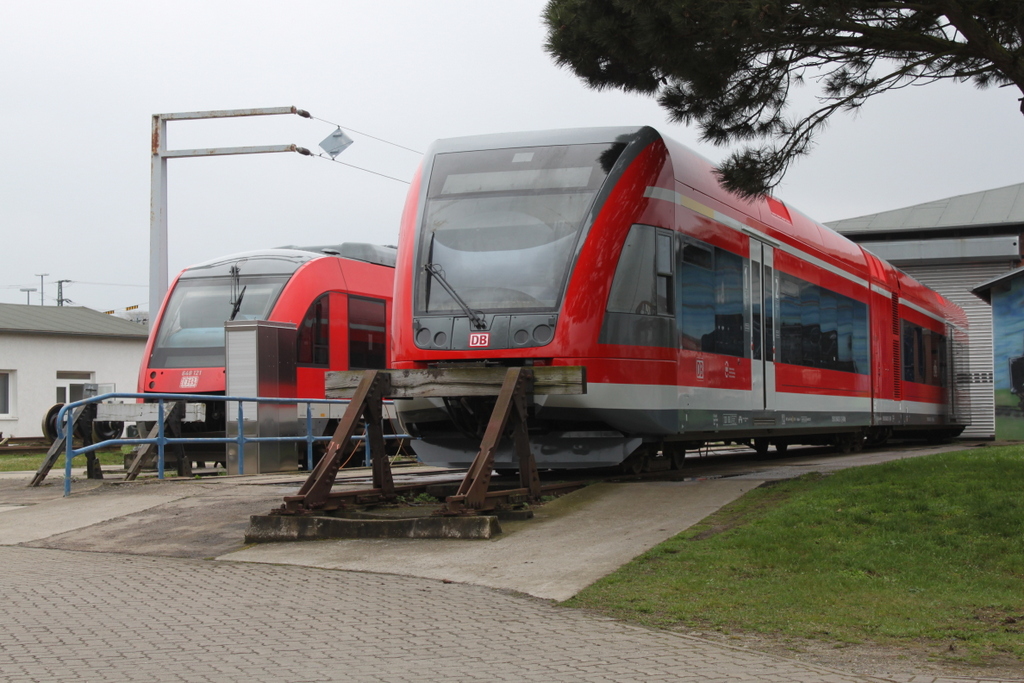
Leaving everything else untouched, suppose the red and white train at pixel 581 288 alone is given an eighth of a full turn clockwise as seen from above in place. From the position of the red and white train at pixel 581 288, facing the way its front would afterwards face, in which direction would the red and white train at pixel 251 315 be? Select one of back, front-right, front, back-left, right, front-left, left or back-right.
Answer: front-right

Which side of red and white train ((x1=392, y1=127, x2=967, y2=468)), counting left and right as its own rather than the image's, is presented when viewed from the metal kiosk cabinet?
front

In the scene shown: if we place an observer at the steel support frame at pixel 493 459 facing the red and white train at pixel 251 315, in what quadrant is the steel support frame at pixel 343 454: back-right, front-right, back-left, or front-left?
front-left

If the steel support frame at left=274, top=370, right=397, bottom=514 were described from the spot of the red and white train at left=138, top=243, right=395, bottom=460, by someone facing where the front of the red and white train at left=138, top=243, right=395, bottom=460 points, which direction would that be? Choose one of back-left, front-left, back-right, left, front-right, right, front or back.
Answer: front-left

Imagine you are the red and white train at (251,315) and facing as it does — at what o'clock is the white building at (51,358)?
The white building is roughly at 4 o'clock from the red and white train.

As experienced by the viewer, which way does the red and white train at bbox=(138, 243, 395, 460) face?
facing the viewer and to the left of the viewer

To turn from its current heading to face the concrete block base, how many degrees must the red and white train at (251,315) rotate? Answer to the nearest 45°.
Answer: approximately 45° to its left

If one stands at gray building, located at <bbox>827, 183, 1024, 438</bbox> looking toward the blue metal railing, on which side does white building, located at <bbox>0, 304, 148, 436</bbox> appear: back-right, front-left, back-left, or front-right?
front-right

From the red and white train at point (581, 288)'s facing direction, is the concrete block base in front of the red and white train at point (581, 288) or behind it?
in front

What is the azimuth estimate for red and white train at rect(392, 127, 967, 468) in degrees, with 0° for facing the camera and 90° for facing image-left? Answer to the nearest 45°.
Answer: approximately 45°

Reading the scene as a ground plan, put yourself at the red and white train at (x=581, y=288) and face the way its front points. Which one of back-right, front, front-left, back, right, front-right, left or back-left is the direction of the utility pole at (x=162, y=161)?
right

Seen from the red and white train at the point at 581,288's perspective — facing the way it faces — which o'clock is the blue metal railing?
The blue metal railing is roughly at 2 o'clock from the red and white train.
